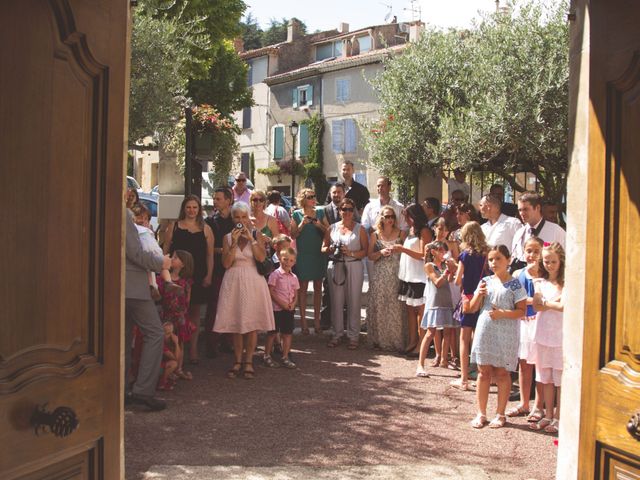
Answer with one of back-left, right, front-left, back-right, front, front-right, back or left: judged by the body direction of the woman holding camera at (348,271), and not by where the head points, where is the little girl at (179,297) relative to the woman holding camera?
front-right

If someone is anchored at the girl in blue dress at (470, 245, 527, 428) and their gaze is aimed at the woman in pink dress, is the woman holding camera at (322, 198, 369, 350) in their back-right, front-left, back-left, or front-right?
front-right

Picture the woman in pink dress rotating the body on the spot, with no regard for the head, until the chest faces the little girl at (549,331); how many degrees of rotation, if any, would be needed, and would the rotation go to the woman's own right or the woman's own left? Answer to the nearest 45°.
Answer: approximately 45° to the woman's own left

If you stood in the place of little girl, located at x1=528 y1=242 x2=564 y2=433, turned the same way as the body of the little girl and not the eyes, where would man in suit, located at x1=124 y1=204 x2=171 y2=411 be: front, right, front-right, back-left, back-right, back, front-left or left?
front-right

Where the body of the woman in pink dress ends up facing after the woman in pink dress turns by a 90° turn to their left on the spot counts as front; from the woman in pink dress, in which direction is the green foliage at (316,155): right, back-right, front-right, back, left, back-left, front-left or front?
left

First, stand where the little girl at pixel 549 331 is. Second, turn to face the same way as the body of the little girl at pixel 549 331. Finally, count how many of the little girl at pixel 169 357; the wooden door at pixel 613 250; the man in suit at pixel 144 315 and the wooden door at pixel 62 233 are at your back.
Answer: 0

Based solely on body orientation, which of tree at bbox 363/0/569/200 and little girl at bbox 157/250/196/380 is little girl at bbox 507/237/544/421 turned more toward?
the little girl

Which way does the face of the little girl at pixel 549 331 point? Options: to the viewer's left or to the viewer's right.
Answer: to the viewer's left

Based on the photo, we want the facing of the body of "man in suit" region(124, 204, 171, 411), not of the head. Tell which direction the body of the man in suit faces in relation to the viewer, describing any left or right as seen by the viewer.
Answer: facing to the right of the viewer

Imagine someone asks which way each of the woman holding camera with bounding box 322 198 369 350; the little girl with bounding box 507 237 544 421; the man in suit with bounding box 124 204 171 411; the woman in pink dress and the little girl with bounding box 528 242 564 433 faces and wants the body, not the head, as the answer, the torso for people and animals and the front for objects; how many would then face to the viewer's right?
1

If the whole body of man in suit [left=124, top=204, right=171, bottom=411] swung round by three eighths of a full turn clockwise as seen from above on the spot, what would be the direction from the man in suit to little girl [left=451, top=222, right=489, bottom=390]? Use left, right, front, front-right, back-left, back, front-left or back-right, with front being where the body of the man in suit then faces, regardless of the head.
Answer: back-left

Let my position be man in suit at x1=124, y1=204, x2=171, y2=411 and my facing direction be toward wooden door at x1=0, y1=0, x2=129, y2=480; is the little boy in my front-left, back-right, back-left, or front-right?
back-left

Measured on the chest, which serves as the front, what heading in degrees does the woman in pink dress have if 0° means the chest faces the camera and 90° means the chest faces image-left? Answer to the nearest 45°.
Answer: approximately 0°

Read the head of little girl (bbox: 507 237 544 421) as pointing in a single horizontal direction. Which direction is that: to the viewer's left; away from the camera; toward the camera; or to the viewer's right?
toward the camera

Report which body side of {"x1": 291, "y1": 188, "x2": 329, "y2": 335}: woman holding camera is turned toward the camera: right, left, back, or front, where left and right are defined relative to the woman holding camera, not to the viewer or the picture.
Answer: front

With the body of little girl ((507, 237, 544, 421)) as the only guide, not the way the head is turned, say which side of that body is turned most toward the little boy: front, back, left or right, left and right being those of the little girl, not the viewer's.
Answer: right

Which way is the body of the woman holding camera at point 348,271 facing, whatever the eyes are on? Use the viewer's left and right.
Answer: facing the viewer

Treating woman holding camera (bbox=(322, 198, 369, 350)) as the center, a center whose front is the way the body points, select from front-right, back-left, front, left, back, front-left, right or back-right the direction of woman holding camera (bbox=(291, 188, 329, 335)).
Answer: back-right

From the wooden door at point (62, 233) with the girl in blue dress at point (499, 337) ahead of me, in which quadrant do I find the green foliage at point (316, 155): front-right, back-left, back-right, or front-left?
front-left

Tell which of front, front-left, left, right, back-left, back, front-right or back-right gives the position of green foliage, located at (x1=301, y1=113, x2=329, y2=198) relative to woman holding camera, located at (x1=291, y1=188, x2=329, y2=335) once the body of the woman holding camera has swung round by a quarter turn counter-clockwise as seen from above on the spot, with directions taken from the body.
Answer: left

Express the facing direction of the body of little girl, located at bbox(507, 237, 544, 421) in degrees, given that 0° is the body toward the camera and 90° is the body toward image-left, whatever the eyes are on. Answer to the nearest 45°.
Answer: approximately 45°

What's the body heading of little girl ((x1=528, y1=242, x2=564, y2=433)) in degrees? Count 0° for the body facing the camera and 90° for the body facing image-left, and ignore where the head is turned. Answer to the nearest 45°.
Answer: approximately 45°
